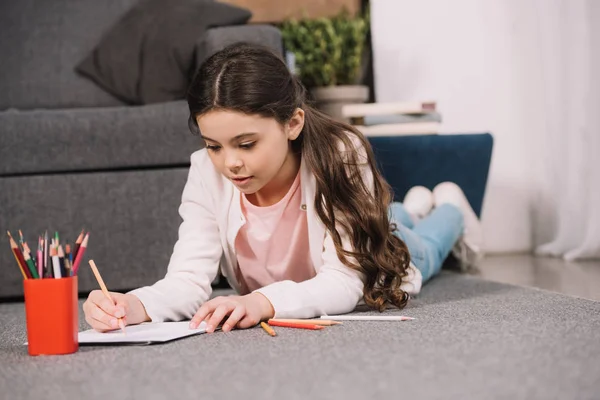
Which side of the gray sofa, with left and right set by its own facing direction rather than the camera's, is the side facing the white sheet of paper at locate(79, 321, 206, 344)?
front

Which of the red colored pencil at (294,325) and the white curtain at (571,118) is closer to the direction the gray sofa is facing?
the red colored pencil

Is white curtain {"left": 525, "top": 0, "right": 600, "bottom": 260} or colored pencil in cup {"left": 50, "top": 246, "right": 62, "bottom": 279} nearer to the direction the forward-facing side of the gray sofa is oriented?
the colored pencil in cup

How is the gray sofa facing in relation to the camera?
toward the camera

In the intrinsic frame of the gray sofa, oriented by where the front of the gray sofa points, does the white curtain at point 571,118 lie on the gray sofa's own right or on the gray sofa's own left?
on the gray sofa's own left

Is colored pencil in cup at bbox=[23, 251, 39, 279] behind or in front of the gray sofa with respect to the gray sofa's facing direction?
in front

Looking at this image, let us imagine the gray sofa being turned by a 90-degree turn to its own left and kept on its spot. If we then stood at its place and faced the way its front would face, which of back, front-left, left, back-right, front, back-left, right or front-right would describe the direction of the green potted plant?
front-left

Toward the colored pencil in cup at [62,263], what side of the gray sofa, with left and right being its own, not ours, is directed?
front

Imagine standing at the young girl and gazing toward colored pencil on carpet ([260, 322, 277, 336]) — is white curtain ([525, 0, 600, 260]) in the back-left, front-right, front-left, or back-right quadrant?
back-left

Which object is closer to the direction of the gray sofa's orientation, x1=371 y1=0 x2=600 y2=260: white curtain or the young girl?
the young girl

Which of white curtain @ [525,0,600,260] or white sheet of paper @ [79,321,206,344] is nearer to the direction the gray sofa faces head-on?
the white sheet of paper

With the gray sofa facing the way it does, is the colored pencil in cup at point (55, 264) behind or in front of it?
in front

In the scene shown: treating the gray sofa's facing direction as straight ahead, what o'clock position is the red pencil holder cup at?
The red pencil holder cup is roughly at 12 o'clock from the gray sofa.
